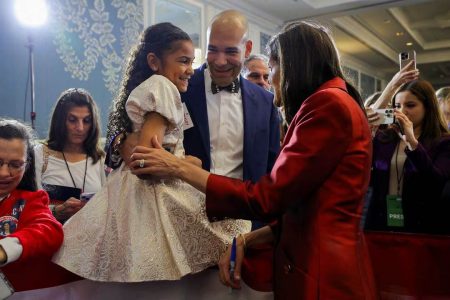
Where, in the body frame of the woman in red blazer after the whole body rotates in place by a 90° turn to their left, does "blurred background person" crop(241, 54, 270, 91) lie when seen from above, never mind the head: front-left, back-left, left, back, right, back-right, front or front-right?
back

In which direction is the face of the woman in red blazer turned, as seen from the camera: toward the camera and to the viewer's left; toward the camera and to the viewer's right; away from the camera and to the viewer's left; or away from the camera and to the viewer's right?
away from the camera and to the viewer's left

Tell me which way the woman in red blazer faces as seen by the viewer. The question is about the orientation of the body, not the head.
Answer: to the viewer's left

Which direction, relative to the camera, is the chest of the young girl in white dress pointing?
to the viewer's right

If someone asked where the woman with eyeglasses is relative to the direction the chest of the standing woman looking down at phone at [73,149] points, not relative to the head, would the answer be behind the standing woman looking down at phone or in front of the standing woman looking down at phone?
in front

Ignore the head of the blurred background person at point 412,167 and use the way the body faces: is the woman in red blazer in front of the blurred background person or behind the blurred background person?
in front

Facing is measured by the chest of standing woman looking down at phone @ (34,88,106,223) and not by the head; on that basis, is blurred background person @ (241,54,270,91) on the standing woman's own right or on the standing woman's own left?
on the standing woman's own left

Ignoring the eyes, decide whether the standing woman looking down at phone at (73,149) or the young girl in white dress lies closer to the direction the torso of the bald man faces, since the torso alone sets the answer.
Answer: the young girl in white dress

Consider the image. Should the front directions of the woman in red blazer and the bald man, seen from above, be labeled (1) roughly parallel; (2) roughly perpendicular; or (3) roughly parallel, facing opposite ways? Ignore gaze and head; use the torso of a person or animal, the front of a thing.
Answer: roughly perpendicular

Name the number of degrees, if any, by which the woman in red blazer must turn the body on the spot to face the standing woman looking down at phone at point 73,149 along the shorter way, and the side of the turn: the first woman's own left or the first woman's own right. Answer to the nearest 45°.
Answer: approximately 45° to the first woman's own right

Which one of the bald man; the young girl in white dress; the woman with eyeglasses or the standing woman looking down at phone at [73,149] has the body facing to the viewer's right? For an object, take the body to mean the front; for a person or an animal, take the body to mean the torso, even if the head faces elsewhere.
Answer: the young girl in white dress
